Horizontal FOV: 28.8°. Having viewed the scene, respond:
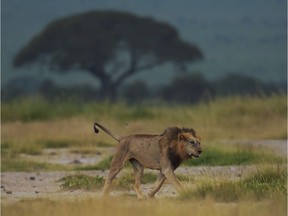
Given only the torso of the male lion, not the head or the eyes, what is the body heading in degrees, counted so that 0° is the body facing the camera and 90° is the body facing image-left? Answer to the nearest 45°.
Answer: approximately 270°

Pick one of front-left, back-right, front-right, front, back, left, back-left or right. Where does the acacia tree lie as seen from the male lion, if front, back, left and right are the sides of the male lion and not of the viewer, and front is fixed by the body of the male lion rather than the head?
left

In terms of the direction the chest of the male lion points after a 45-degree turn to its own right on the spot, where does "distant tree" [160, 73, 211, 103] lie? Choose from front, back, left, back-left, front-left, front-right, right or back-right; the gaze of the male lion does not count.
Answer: back-left
